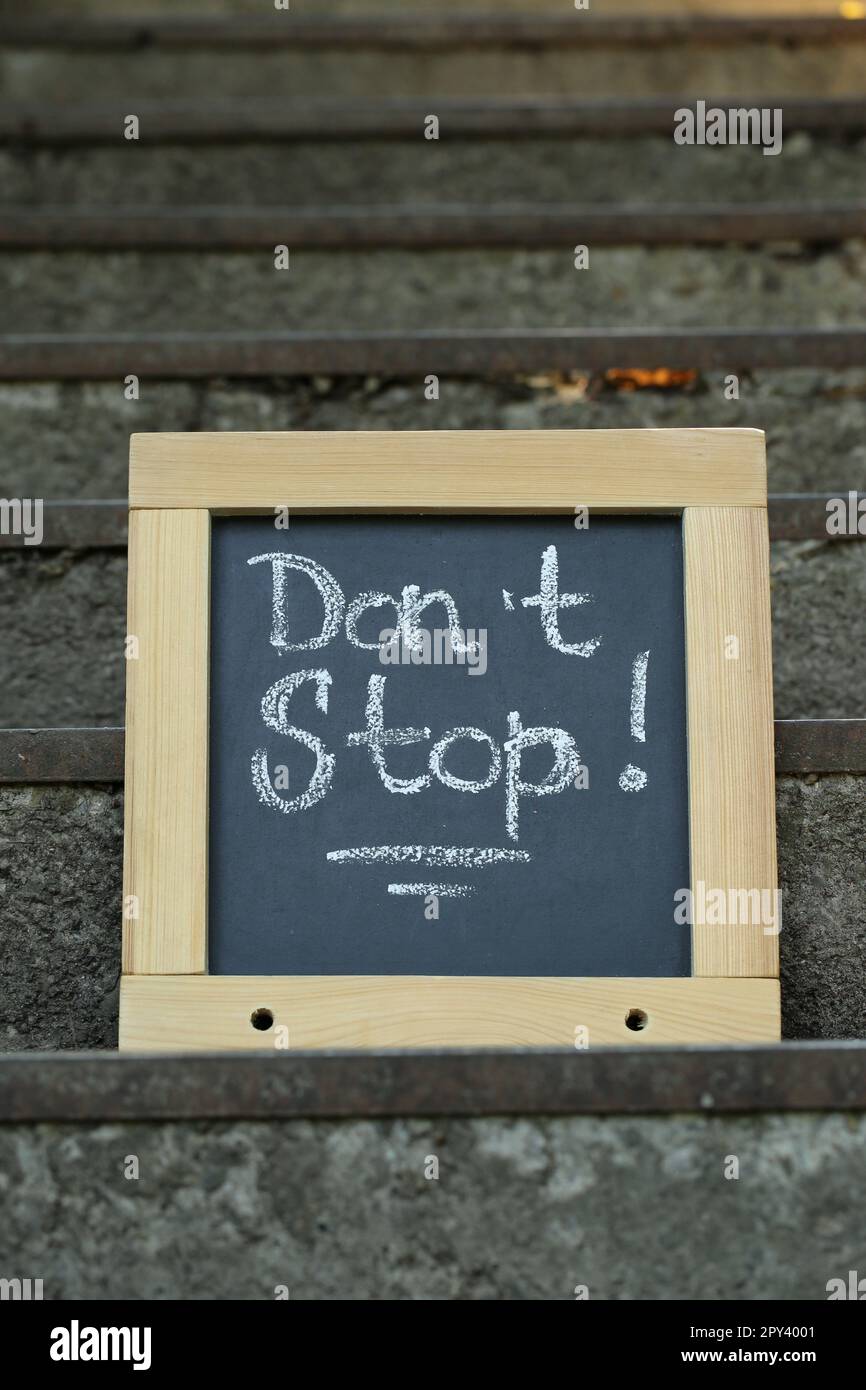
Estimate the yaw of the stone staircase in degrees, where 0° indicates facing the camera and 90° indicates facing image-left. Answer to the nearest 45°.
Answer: approximately 0°
